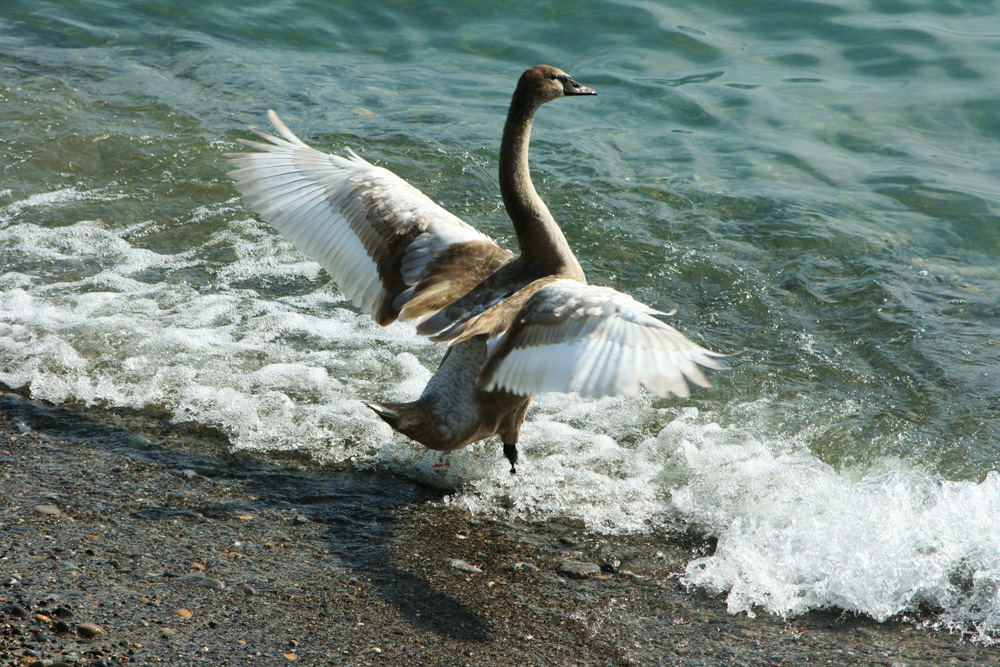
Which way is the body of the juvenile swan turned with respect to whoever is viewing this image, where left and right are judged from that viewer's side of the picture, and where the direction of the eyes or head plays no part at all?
facing away from the viewer and to the right of the viewer

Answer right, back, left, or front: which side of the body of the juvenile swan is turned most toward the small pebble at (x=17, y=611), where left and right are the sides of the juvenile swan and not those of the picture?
back
